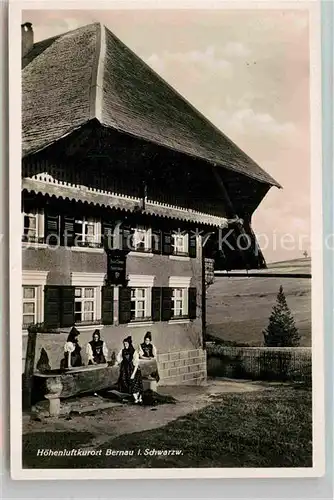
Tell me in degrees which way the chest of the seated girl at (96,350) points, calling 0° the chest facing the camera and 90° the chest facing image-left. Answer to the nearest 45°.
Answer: approximately 0°
